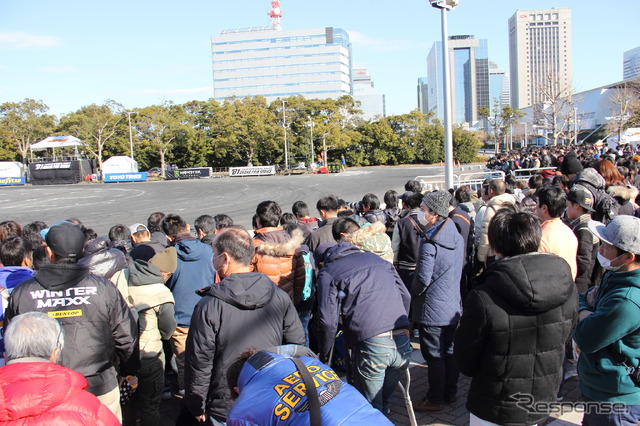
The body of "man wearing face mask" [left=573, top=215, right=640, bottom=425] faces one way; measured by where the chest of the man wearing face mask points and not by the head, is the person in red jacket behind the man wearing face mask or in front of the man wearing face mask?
in front

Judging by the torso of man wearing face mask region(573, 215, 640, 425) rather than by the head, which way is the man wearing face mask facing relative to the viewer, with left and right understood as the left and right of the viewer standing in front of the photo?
facing to the left of the viewer

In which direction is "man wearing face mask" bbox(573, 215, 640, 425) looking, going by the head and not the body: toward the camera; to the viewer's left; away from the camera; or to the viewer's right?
to the viewer's left
